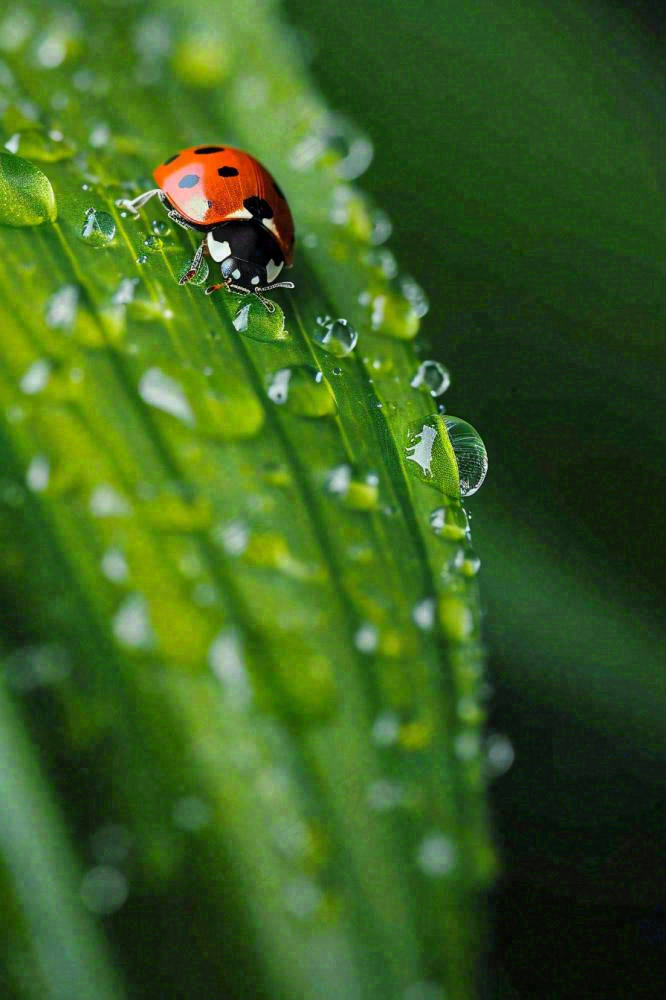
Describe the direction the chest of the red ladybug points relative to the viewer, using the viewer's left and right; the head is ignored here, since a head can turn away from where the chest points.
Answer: facing the viewer and to the right of the viewer
